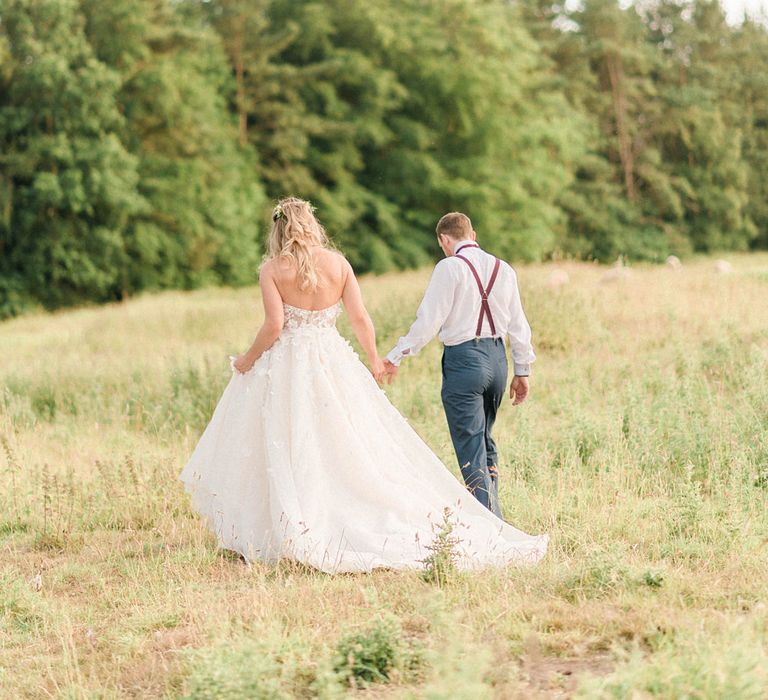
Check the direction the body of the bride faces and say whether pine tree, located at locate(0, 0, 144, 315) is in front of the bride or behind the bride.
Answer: in front

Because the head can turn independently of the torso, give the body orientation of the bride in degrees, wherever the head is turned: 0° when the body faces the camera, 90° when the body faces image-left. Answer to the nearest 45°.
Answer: approximately 180°

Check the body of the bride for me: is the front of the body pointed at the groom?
no

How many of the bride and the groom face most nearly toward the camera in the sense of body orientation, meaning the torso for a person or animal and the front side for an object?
0

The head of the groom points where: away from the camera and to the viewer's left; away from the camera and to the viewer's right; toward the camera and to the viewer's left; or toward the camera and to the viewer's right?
away from the camera and to the viewer's left

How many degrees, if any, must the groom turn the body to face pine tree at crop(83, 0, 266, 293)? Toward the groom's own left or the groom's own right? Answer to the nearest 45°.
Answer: approximately 45° to the groom's own right

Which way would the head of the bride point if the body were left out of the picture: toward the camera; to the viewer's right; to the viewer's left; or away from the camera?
away from the camera

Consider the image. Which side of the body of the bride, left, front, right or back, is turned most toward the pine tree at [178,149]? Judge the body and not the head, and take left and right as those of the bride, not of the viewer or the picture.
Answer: front

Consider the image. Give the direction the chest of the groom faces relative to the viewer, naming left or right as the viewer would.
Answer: facing away from the viewer and to the left of the viewer

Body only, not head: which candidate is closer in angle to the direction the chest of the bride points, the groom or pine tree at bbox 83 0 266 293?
the pine tree

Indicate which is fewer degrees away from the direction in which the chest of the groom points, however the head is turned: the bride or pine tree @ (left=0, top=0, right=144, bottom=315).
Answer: the pine tree
